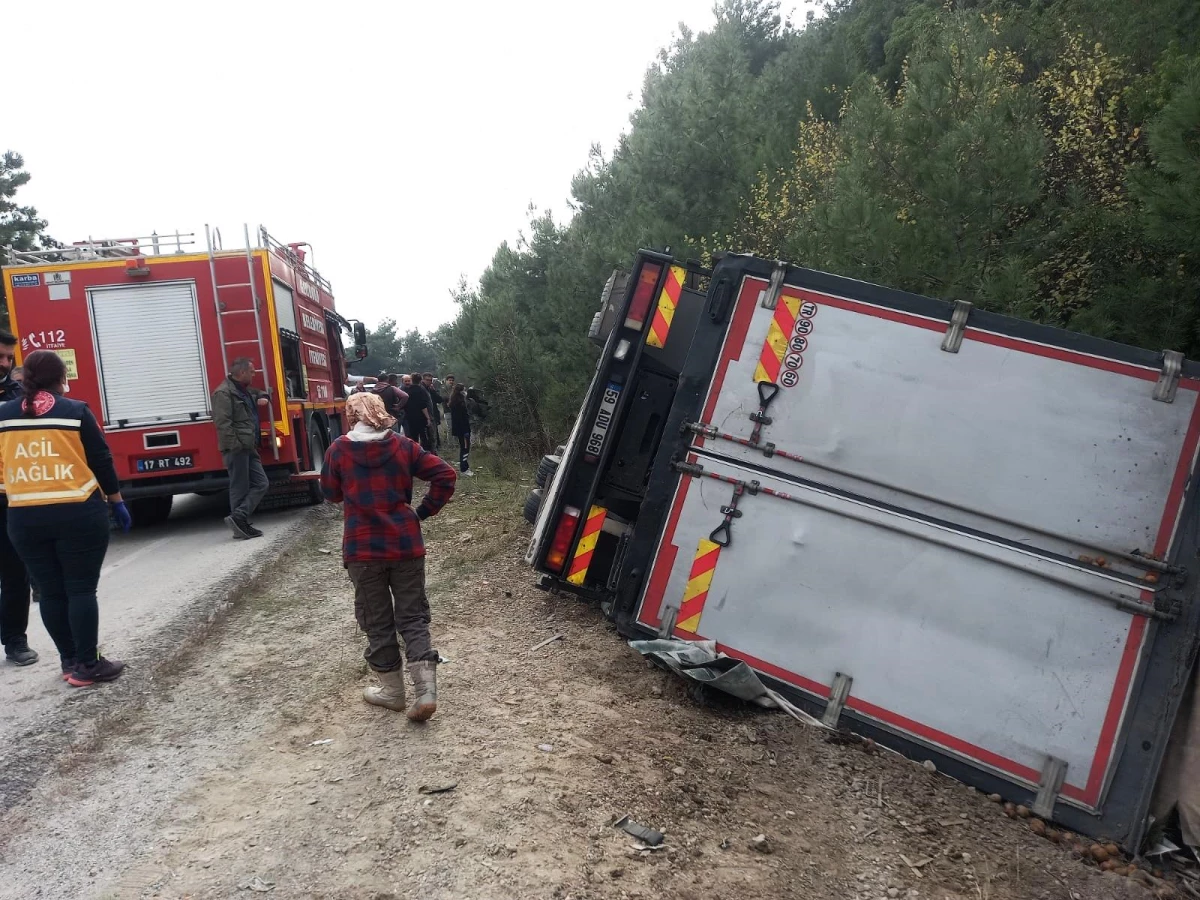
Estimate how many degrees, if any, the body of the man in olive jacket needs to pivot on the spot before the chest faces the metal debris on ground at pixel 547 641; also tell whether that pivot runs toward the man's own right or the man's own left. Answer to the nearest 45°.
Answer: approximately 90° to the man's own right

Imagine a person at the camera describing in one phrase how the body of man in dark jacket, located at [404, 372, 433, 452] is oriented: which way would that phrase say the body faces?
away from the camera

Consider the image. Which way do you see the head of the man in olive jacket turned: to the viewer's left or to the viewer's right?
to the viewer's right

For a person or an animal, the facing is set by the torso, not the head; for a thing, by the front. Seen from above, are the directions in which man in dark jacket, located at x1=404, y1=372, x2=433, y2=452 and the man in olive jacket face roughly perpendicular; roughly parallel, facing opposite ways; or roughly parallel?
roughly perpendicular

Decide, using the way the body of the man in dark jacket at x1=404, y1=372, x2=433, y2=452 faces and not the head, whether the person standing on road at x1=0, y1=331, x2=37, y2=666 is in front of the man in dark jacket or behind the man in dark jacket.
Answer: behind

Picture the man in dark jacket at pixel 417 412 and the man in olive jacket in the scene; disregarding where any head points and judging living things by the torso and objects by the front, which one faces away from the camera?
the man in dark jacket

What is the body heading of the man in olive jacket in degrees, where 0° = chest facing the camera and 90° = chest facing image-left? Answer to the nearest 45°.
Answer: approximately 270°

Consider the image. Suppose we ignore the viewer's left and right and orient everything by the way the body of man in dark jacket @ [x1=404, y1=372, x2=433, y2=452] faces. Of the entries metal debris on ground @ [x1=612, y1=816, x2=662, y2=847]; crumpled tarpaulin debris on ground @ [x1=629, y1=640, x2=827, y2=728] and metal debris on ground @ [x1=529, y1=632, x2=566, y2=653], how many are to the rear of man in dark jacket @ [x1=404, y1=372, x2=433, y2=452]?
3

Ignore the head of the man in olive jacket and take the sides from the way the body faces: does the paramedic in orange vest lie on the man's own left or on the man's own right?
on the man's own right

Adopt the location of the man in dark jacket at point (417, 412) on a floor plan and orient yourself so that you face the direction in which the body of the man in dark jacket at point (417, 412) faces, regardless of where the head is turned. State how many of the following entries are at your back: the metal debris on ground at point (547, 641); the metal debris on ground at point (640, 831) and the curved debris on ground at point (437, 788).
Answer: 3

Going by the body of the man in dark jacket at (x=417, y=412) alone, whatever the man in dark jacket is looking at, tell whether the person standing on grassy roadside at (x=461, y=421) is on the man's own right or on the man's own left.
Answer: on the man's own right

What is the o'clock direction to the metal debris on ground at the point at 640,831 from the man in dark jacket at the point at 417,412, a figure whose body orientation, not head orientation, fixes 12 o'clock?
The metal debris on ground is roughly at 6 o'clock from the man in dark jacket.

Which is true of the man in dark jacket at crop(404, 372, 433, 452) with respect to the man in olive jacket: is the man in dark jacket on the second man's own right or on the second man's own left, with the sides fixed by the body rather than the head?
on the second man's own left
